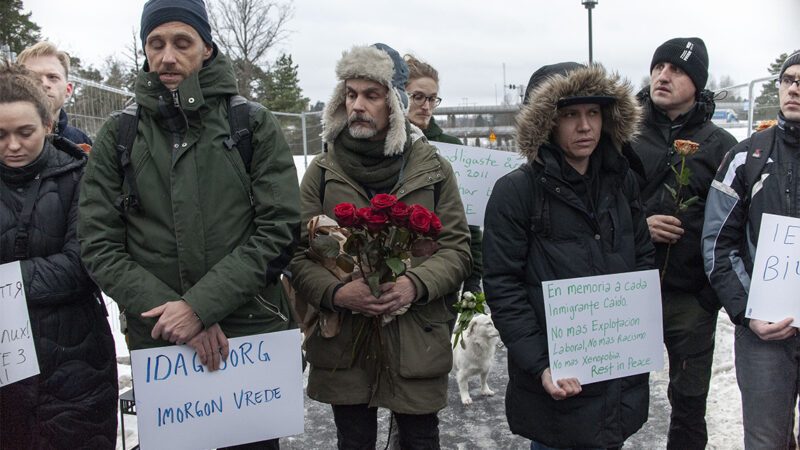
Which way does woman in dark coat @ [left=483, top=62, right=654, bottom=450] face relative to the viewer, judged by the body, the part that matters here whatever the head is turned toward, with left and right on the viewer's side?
facing the viewer and to the right of the viewer

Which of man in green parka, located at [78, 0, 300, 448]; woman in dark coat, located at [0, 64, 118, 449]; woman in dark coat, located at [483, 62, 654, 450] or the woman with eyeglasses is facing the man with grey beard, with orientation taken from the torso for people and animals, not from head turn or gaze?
the woman with eyeglasses

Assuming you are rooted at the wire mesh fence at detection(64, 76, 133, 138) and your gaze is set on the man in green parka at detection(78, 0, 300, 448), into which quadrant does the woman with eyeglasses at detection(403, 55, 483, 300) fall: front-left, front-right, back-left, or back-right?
front-left

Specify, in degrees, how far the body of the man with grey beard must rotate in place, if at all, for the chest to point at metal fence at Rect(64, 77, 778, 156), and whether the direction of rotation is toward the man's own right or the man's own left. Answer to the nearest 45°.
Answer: approximately 180°

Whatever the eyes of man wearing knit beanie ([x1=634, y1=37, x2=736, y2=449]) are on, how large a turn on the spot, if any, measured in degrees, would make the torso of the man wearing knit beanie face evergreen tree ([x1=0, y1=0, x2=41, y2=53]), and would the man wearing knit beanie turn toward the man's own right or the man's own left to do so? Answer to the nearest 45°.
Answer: approximately 90° to the man's own right

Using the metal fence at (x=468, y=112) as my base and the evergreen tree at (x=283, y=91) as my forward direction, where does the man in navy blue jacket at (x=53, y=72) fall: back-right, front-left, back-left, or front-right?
back-left

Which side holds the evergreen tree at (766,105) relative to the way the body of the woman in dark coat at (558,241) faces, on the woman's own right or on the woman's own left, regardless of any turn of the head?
on the woman's own left

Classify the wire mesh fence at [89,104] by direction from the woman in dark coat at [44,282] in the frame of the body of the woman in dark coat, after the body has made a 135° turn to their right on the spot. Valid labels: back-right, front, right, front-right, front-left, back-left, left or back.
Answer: front

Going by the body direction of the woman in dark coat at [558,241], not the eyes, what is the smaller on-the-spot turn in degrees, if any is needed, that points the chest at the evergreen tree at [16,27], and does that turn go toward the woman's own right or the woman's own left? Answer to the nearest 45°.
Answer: approximately 180°

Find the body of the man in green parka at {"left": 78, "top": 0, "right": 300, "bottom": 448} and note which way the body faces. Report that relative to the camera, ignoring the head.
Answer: toward the camera

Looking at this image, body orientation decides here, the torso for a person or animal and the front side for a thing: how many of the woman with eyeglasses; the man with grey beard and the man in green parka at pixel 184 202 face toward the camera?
3

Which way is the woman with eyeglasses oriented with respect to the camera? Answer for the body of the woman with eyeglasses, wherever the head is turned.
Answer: toward the camera

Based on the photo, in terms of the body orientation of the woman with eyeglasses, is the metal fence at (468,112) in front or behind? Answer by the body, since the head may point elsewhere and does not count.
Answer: behind

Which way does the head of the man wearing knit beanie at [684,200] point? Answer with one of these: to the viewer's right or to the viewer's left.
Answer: to the viewer's left

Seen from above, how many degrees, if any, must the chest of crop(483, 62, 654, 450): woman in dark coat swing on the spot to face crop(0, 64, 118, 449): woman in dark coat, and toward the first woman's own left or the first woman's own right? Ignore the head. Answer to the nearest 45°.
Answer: approximately 135° to the first woman's own right
